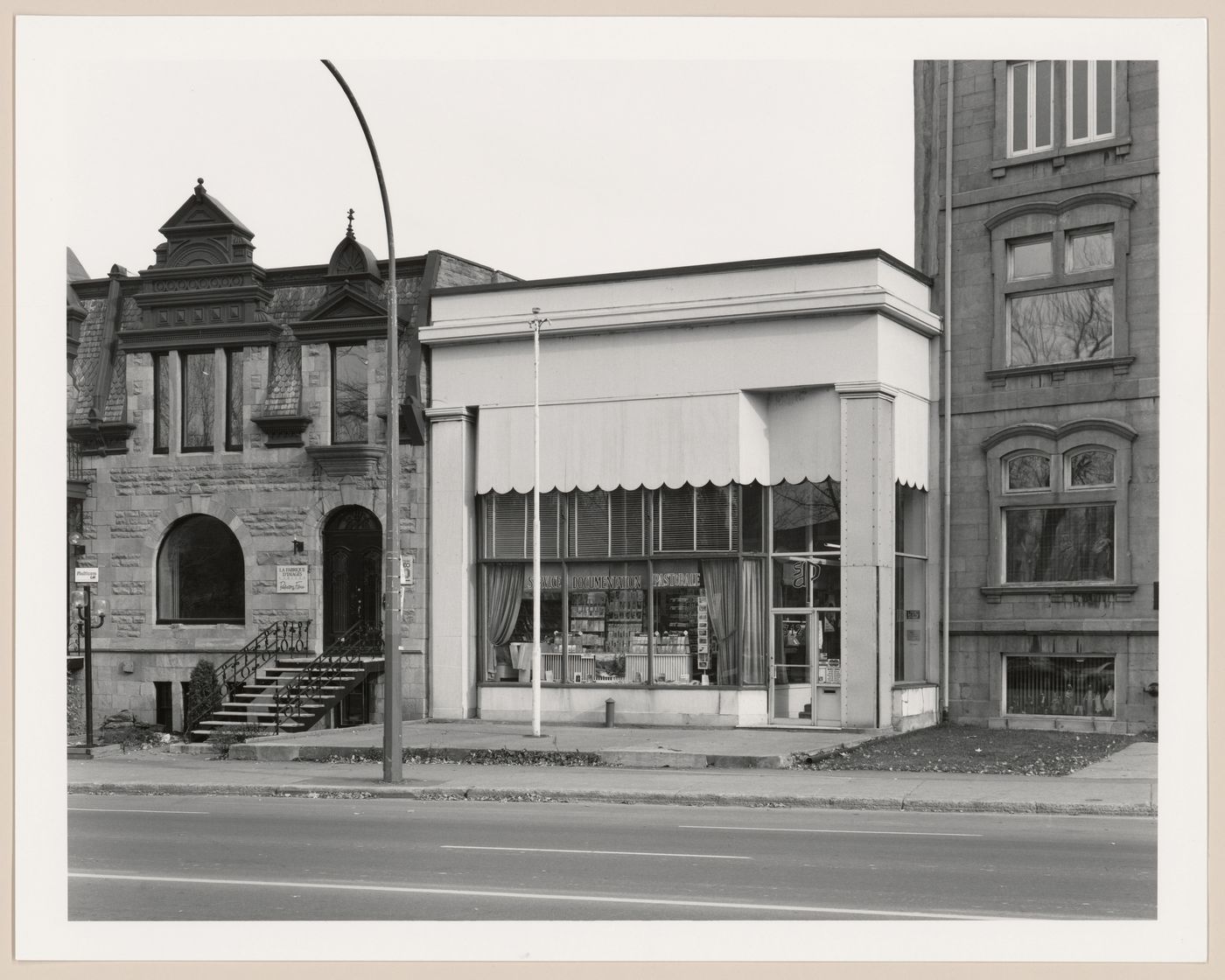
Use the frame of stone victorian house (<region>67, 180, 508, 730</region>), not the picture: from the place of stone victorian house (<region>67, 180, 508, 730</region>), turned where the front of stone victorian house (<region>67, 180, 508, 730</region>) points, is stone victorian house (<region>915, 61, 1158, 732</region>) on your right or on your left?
on your left

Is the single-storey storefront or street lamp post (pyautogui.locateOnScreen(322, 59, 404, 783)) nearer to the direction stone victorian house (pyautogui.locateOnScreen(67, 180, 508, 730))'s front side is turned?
the street lamp post

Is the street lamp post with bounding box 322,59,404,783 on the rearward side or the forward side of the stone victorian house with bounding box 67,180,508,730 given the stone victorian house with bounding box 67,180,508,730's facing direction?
on the forward side

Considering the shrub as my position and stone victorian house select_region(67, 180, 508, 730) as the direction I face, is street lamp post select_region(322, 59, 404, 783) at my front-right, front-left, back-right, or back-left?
back-right

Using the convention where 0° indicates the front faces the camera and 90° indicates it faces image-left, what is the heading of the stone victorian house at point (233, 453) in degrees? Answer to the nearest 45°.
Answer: approximately 0°

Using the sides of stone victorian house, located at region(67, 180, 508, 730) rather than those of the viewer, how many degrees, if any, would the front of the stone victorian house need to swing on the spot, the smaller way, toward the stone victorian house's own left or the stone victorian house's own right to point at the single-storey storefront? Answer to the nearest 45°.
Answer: approximately 45° to the stone victorian house's own left

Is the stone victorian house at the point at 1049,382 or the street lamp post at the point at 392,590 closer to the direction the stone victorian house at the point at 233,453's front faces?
the street lamp post
